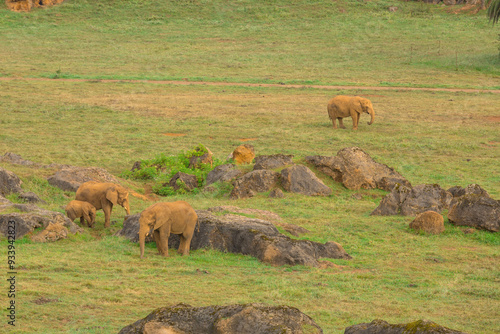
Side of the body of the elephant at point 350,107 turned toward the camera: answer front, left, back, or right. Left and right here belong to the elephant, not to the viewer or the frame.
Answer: right

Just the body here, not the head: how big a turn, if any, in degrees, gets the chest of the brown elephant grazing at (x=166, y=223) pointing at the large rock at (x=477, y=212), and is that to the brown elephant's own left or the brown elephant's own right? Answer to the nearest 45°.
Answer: approximately 135° to the brown elephant's own left

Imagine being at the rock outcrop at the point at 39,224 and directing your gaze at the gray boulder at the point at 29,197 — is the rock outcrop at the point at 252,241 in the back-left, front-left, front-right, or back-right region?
back-right

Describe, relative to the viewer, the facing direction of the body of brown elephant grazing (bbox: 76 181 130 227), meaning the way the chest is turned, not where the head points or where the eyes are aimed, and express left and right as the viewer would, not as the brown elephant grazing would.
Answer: facing to the right of the viewer

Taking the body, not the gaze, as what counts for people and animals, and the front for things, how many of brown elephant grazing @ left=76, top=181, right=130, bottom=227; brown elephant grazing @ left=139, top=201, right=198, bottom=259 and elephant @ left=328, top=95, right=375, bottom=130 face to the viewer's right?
2

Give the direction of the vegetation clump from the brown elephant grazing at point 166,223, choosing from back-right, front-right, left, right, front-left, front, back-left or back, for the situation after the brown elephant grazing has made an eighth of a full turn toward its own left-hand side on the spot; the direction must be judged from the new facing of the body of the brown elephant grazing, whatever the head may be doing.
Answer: back

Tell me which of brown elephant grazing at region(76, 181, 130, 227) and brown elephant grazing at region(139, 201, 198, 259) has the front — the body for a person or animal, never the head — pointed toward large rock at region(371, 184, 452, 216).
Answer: brown elephant grazing at region(76, 181, 130, 227)

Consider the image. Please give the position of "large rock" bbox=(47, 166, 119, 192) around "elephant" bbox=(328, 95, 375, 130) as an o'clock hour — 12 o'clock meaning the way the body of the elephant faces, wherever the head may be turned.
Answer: The large rock is roughly at 4 o'clock from the elephant.

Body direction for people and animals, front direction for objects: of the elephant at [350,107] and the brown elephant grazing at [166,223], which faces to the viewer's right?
the elephant
